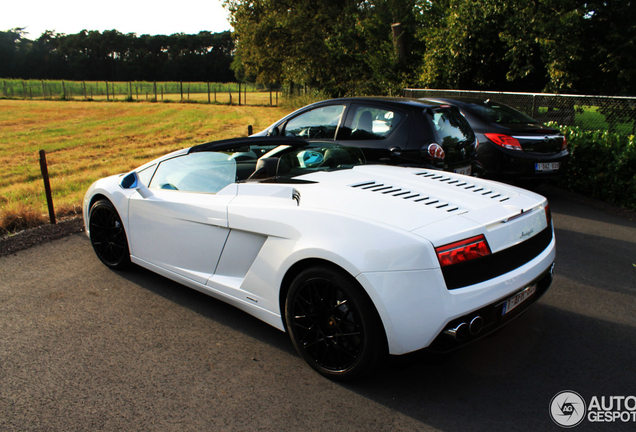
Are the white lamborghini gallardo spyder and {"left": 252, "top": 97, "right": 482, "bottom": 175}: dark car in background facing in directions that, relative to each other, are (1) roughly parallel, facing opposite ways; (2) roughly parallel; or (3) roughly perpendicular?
roughly parallel

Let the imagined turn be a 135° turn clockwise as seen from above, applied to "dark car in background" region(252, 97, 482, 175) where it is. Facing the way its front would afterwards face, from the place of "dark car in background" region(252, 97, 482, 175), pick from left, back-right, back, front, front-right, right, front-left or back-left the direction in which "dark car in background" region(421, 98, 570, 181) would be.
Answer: front-left

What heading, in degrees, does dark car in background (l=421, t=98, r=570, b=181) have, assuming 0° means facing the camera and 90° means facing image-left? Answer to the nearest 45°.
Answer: approximately 135°

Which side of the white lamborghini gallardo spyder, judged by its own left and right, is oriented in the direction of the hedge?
right

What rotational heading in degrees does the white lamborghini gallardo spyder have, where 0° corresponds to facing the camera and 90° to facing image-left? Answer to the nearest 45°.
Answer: approximately 135°

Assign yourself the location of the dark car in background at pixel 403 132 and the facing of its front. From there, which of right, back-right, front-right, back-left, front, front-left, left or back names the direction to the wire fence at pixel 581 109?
right

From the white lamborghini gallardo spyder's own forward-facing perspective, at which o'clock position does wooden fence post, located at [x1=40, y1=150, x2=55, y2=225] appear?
The wooden fence post is roughly at 12 o'clock from the white lamborghini gallardo spyder.

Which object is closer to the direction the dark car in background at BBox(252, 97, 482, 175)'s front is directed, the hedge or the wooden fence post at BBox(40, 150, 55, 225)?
the wooden fence post

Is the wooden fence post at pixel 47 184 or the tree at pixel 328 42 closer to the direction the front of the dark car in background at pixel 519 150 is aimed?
the tree

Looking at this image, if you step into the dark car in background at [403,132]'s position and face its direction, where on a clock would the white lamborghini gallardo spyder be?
The white lamborghini gallardo spyder is roughly at 8 o'clock from the dark car in background.

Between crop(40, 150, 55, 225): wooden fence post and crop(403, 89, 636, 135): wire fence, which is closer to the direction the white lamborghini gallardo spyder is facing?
the wooden fence post

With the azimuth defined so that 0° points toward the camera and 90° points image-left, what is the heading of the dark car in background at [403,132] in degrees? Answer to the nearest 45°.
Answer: approximately 135°

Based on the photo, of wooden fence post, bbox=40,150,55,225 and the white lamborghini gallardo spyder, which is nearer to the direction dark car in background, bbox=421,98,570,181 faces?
the wooden fence post

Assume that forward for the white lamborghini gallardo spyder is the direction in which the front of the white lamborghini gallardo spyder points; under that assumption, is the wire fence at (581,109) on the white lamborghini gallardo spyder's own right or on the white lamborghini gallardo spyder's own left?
on the white lamborghini gallardo spyder's own right

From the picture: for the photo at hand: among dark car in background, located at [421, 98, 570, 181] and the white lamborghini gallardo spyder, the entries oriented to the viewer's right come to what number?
0
